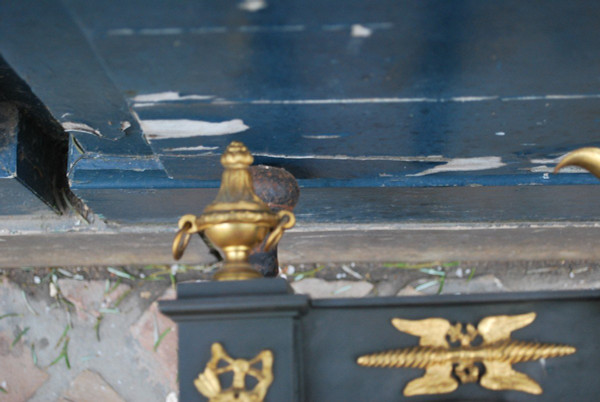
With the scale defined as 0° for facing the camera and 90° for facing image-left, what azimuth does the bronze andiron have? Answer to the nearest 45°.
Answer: approximately 0°
